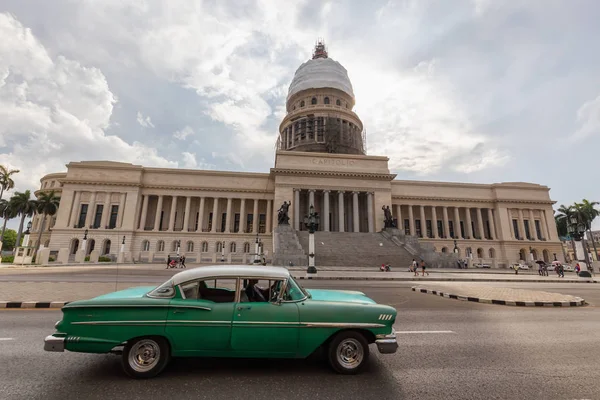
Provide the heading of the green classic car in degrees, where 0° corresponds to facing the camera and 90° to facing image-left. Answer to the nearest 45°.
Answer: approximately 270°
